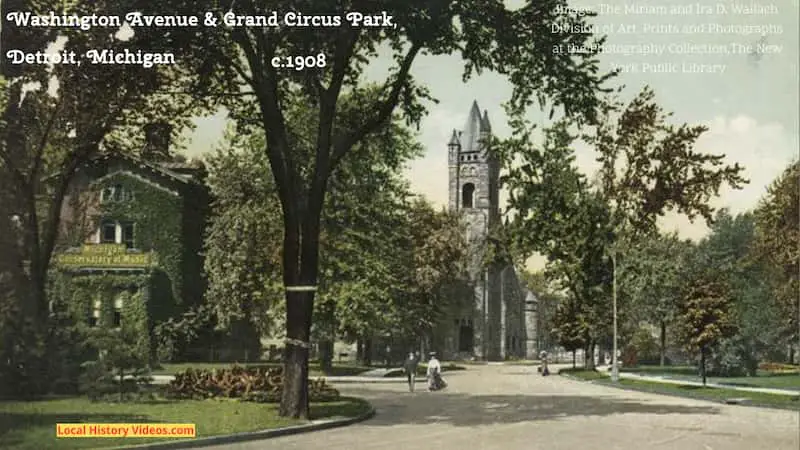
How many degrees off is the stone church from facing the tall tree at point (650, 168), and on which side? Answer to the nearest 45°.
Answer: approximately 45° to its left

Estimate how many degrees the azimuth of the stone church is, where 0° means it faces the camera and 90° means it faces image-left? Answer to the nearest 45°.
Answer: approximately 45°

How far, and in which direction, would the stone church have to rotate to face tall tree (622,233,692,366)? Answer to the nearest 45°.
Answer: approximately 90° to its left

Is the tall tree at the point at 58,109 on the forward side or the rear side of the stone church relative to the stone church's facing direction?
on the forward side

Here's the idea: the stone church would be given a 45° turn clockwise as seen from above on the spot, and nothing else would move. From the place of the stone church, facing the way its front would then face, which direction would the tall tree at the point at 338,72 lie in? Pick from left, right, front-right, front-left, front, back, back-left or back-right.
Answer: left

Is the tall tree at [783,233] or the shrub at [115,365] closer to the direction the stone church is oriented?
the shrub

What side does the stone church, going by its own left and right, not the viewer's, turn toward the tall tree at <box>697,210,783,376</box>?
left

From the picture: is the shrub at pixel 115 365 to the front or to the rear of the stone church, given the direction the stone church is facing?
to the front
